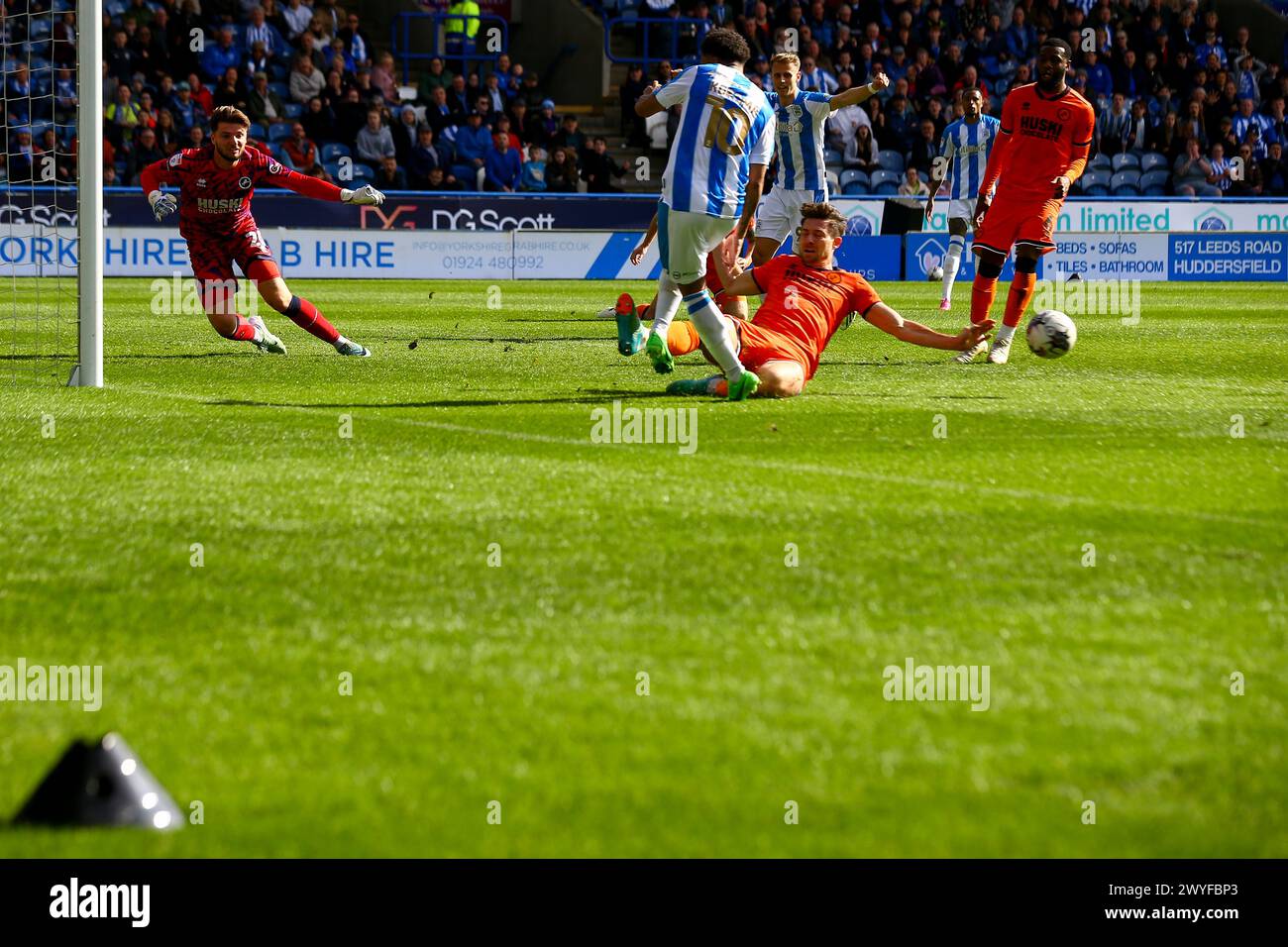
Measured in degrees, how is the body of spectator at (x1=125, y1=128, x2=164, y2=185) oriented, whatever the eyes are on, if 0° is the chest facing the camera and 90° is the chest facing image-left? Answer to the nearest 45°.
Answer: approximately 0°

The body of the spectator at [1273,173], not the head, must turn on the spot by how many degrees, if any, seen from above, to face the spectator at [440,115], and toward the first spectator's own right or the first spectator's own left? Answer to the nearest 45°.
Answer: approximately 45° to the first spectator's own right

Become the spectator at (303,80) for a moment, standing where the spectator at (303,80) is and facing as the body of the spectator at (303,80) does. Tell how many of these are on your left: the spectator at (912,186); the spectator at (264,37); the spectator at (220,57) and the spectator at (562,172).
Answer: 2

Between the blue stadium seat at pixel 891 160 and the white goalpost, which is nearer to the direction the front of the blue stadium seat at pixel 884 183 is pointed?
the white goalpost

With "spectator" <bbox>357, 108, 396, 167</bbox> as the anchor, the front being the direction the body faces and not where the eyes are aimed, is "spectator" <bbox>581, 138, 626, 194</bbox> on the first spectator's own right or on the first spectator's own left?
on the first spectator's own left

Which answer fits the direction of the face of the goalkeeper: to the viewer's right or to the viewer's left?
to the viewer's right

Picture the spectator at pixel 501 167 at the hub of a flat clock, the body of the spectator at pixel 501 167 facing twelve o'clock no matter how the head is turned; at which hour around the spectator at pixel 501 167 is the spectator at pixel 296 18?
the spectator at pixel 296 18 is roughly at 4 o'clock from the spectator at pixel 501 167.

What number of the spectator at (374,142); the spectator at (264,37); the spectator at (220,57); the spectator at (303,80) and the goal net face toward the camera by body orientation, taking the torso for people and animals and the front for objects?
4

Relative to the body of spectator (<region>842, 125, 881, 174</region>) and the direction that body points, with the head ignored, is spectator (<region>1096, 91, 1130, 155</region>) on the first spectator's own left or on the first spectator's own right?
on the first spectator's own left
